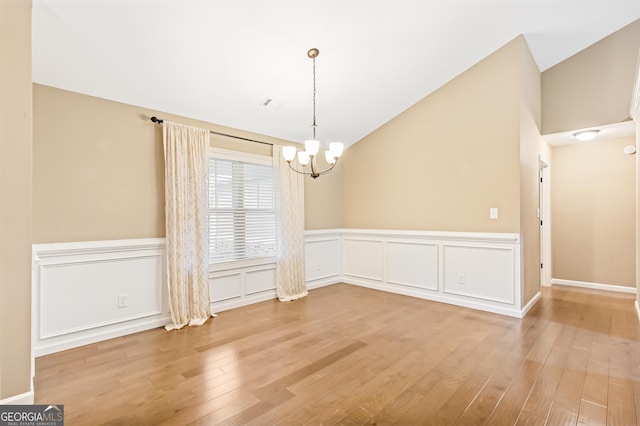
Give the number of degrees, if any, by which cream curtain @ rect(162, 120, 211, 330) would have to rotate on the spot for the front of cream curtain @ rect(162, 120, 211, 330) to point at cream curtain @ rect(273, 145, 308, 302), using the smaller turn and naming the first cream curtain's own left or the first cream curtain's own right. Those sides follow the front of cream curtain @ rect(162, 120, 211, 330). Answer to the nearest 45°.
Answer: approximately 45° to the first cream curtain's own left

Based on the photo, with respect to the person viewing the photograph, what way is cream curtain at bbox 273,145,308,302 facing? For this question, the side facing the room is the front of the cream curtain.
facing the viewer and to the right of the viewer

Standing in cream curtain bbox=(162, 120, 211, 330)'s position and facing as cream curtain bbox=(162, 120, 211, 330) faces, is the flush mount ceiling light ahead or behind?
ahead

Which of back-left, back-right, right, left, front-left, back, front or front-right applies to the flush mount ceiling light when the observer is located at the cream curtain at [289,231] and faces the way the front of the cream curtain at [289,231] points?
front-left

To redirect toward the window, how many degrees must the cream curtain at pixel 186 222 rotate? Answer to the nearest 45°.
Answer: approximately 90° to its left

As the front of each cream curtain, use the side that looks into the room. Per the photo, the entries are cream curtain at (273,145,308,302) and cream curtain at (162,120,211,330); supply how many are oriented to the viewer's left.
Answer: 0
